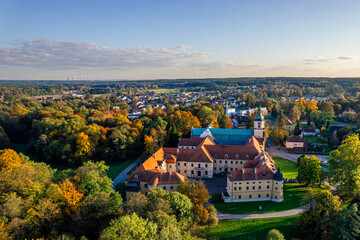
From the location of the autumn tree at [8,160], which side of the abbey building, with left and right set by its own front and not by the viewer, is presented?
right

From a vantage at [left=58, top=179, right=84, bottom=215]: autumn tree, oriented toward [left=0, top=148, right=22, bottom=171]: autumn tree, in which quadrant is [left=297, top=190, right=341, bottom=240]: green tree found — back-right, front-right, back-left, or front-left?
back-right

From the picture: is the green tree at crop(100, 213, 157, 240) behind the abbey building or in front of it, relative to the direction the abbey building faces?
in front

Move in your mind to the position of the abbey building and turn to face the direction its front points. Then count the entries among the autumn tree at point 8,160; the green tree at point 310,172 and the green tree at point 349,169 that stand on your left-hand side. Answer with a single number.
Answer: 2

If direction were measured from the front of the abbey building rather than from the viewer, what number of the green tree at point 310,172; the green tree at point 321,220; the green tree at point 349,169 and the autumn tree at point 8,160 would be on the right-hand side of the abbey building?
1

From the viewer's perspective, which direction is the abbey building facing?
toward the camera

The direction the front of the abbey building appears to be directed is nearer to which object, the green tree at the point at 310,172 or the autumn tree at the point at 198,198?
the autumn tree

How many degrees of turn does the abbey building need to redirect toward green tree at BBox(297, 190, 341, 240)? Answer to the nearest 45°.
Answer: approximately 45° to its left

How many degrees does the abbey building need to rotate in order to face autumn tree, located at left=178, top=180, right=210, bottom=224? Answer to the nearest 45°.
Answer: approximately 45° to its right

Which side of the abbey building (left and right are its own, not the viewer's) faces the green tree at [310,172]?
left

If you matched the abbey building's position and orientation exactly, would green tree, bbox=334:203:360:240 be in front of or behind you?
in front

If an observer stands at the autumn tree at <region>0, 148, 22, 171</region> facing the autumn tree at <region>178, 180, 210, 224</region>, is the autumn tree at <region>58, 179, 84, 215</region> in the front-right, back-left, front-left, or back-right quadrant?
front-right
